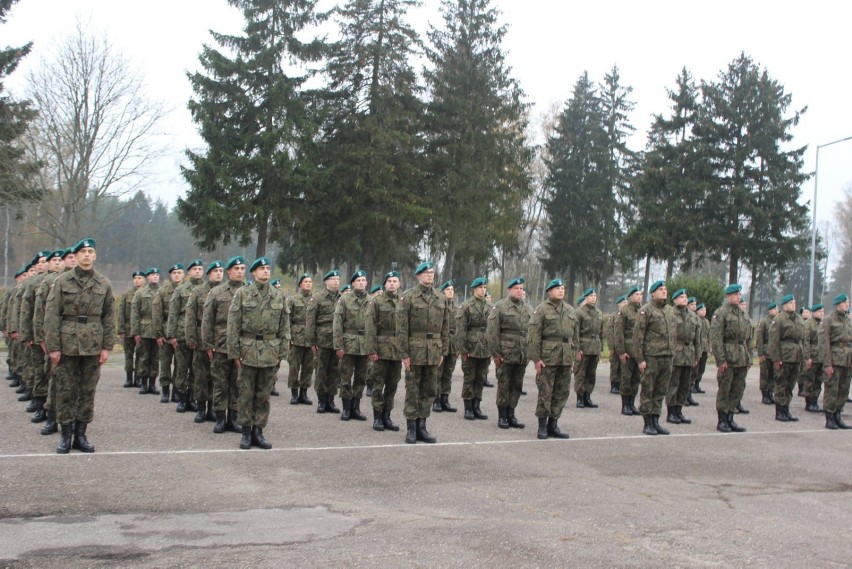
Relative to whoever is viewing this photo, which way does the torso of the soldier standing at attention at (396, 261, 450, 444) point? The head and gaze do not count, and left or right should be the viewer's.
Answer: facing the viewer and to the right of the viewer

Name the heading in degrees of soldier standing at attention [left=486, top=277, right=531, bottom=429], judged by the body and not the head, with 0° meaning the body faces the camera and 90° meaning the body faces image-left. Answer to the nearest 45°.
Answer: approximately 315°

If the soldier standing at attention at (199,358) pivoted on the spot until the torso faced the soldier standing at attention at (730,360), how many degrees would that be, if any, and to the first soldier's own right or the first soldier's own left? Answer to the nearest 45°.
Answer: approximately 45° to the first soldier's own left

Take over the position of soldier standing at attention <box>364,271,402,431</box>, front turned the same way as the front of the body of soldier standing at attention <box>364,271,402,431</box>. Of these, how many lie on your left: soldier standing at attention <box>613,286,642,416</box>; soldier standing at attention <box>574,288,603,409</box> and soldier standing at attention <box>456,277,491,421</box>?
3

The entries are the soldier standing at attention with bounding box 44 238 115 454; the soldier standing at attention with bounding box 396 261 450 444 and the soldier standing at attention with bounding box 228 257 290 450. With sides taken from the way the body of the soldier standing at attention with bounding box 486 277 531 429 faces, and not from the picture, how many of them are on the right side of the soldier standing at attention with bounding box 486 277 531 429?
3

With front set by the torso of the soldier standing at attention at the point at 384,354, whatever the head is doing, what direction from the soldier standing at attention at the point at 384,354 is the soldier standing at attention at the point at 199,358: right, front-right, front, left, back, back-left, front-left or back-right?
back-right

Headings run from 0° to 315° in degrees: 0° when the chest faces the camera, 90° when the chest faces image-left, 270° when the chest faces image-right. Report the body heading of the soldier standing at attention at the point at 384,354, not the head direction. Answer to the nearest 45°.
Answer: approximately 315°

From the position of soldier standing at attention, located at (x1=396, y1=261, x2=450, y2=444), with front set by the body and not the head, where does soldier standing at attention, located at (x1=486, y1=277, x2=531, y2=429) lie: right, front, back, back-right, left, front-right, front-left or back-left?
left

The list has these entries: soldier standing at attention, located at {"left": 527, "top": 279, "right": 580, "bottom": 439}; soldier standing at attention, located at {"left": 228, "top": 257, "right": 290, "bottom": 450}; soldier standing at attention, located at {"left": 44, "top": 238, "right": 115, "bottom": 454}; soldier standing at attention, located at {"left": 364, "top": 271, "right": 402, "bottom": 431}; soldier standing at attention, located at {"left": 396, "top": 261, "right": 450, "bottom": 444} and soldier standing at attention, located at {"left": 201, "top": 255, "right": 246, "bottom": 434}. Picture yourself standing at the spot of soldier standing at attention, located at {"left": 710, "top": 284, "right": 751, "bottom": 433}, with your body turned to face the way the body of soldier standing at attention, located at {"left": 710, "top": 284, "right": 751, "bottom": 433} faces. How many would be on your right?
6

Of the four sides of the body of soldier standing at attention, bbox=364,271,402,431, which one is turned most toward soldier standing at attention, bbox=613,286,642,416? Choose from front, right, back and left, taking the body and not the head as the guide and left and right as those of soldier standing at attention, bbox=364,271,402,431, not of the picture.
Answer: left

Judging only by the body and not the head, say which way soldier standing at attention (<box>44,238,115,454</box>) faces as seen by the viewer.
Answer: toward the camera

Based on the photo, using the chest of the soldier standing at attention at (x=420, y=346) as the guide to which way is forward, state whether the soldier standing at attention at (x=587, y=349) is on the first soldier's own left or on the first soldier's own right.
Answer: on the first soldier's own left

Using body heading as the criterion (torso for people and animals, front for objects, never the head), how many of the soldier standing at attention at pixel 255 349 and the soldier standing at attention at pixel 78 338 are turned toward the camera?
2
